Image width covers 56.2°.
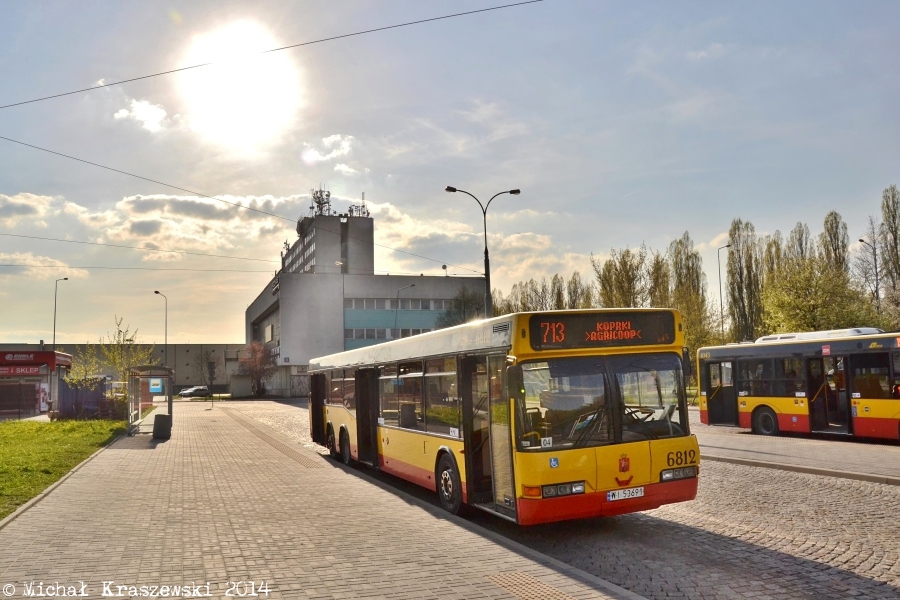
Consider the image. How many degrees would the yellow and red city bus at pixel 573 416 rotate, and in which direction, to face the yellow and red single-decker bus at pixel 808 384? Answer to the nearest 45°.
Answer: approximately 90° to its left

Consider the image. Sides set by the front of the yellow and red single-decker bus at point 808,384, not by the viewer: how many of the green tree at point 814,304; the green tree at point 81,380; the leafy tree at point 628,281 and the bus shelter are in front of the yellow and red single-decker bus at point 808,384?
0

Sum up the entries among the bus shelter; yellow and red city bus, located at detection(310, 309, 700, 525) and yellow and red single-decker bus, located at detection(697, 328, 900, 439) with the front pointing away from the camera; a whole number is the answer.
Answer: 0

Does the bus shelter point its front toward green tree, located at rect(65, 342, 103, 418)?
no

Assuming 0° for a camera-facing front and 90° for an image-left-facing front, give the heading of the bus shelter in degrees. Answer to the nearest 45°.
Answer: approximately 270°

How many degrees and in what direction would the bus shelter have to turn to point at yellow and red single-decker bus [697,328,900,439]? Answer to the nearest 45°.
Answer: approximately 45° to its right

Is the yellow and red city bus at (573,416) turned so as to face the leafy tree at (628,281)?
no

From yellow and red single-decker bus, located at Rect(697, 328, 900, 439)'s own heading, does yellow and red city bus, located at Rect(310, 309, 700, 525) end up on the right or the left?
on its right

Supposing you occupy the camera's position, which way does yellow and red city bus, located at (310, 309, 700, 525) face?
facing the viewer and to the right of the viewer

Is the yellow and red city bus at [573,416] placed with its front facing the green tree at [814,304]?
no

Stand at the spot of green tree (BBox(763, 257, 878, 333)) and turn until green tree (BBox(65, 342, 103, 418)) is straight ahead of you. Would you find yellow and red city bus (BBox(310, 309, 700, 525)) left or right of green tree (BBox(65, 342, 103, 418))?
left

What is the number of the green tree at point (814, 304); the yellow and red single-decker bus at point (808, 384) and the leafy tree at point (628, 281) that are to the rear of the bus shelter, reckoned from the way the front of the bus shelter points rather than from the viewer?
0

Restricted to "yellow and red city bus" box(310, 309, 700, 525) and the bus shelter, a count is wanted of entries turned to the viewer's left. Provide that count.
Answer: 0

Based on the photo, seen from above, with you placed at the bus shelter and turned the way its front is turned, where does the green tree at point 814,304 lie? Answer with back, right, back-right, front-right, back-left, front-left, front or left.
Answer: front
